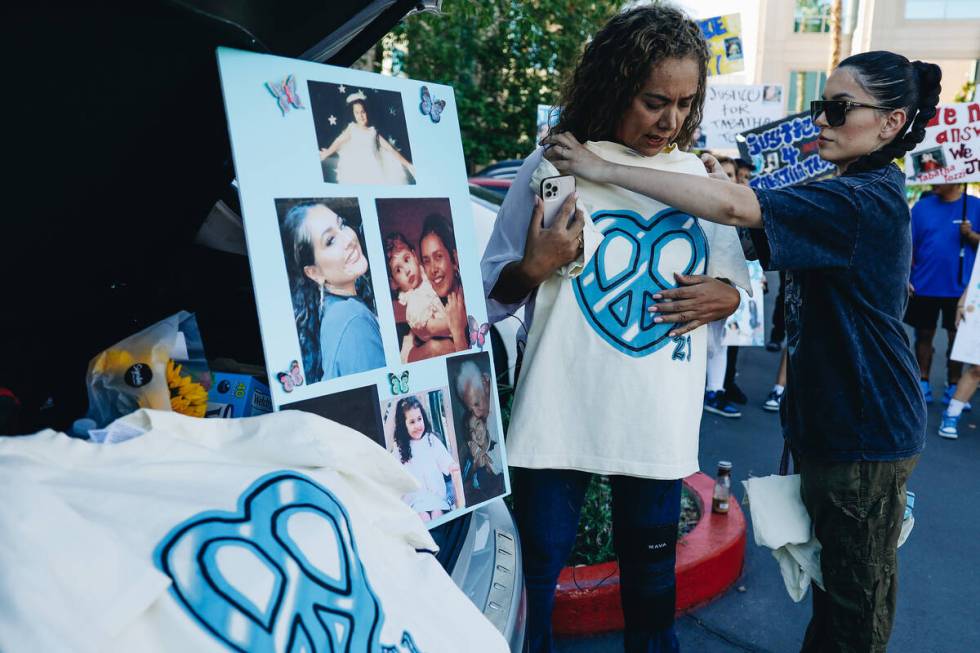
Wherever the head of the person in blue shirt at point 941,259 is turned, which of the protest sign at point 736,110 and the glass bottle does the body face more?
the glass bottle

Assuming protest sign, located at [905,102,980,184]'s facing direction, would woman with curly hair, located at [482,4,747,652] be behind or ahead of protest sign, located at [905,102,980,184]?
ahead

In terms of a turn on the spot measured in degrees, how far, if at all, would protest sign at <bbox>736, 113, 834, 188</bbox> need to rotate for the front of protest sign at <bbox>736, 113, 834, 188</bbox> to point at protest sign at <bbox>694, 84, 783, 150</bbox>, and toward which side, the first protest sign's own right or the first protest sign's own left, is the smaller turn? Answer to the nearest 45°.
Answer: approximately 180°

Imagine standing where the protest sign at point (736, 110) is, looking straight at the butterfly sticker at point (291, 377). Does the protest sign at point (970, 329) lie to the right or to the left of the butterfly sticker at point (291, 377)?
left

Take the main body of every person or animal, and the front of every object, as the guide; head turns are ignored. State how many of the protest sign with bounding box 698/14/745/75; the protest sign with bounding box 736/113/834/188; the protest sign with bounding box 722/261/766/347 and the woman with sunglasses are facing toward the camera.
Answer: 3

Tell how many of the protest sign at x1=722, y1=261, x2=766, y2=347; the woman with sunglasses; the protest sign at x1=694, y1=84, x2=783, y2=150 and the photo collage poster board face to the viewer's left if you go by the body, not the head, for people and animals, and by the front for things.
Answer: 1

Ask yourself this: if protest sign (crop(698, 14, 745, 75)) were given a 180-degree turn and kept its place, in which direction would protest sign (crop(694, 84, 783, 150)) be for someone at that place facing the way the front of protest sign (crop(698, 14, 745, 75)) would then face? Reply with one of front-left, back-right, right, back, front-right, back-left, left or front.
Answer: back

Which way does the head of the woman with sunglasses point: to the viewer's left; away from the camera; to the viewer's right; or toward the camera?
to the viewer's left

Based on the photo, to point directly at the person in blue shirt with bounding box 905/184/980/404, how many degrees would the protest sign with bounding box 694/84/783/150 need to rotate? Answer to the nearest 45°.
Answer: approximately 45° to its left

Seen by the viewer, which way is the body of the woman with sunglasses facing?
to the viewer's left

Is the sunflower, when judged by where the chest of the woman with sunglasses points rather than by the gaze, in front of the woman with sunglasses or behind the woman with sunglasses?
in front
